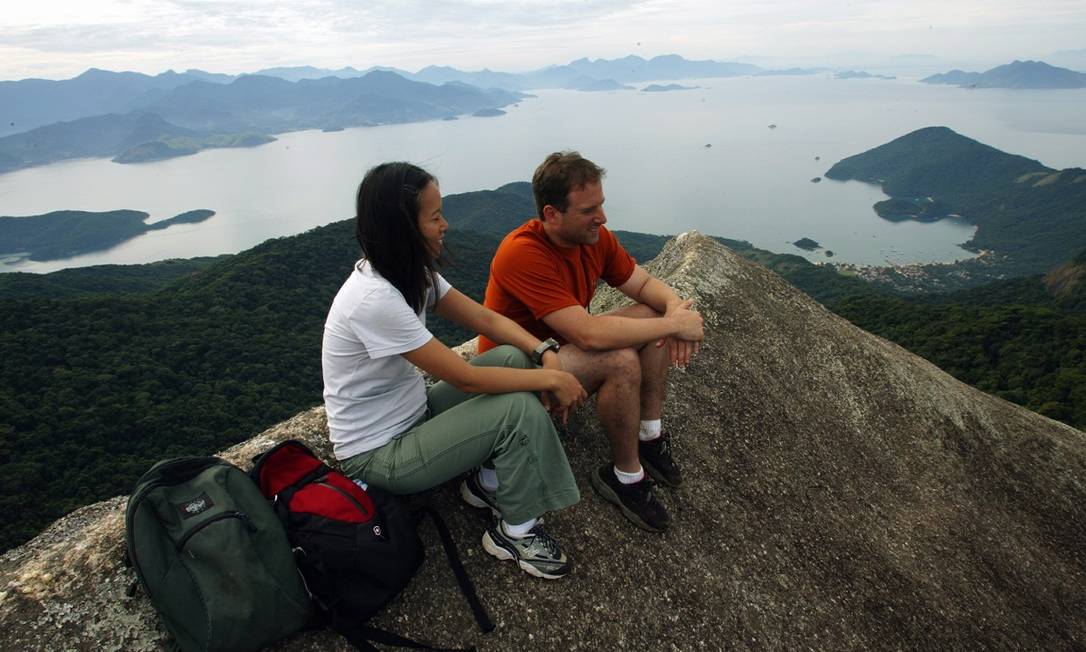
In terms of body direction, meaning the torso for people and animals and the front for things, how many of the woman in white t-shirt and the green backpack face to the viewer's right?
1

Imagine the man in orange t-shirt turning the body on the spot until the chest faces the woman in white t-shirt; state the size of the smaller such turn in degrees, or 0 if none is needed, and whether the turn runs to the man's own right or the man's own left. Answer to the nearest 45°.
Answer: approximately 90° to the man's own right

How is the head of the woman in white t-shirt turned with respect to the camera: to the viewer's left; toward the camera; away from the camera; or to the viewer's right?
to the viewer's right

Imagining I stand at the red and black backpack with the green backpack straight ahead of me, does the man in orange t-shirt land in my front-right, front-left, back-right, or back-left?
back-right

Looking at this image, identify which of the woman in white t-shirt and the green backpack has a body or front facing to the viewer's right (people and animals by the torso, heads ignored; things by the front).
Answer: the woman in white t-shirt

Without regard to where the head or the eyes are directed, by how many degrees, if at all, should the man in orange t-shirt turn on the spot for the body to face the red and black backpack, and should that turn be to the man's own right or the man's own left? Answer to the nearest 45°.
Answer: approximately 90° to the man's own right

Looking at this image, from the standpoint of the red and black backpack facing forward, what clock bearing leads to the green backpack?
The green backpack is roughly at 4 o'clock from the red and black backpack.

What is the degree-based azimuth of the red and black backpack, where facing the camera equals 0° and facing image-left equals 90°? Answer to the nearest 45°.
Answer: approximately 315°

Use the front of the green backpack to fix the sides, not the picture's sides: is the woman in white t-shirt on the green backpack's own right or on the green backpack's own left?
on the green backpack's own left

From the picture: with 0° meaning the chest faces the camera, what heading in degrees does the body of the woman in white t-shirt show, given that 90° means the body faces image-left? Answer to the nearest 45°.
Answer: approximately 270°

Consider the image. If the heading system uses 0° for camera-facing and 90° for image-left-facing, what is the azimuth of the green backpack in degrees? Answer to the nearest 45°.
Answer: approximately 0°
